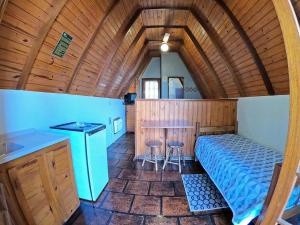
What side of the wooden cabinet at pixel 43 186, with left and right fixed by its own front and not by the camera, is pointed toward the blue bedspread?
front

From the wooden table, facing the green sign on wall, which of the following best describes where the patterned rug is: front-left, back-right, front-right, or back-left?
front-left

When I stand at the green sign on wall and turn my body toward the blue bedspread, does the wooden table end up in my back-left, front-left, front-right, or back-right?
front-left

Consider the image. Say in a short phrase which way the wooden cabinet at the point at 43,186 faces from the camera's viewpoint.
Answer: facing the viewer and to the right of the viewer

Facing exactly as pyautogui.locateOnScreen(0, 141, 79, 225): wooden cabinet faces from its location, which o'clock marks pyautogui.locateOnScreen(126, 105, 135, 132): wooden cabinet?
pyautogui.locateOnScreen(126, 105, 135, 132): wooden cabinet is roughly at 9 o'clock from pyautogui.locateOnScreen(0, 141, 79, 225): wooden cabinet.

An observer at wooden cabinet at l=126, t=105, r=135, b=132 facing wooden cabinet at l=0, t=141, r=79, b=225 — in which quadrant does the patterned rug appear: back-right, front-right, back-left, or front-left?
front-left

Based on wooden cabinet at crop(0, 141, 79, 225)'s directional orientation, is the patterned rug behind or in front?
in front
